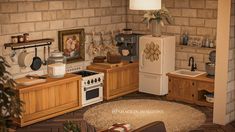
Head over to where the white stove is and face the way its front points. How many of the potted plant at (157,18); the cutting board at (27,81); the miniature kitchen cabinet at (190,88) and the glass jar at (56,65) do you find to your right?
2

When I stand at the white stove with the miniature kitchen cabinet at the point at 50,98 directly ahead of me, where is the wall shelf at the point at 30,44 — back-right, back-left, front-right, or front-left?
front-right

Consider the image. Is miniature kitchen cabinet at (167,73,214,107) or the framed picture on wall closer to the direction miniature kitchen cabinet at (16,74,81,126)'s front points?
the miniature kitchen cabinet

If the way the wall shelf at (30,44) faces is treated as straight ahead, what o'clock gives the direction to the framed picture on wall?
The framed picture on wall is roughly at 9 o'clock from the wall shelf.

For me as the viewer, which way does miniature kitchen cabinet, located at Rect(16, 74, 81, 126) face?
facing the viewer and to the right of the viewer

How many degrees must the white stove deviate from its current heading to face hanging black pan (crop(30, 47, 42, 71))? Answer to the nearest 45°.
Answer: approximately 135° to its right

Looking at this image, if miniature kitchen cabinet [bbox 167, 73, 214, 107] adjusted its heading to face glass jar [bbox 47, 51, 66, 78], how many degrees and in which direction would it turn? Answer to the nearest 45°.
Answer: approximately 45° to its right

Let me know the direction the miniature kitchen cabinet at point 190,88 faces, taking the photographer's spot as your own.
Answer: facing the viewer and to the left of the viewer

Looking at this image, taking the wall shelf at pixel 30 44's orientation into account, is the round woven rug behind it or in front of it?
in front

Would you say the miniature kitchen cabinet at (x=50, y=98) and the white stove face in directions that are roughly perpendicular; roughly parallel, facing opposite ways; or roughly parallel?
roughly parallel

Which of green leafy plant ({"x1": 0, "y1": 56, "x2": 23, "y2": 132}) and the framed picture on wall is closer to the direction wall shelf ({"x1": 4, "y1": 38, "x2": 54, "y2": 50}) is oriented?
the green leafy plant

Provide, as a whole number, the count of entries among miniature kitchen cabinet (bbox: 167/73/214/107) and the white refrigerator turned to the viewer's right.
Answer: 0
